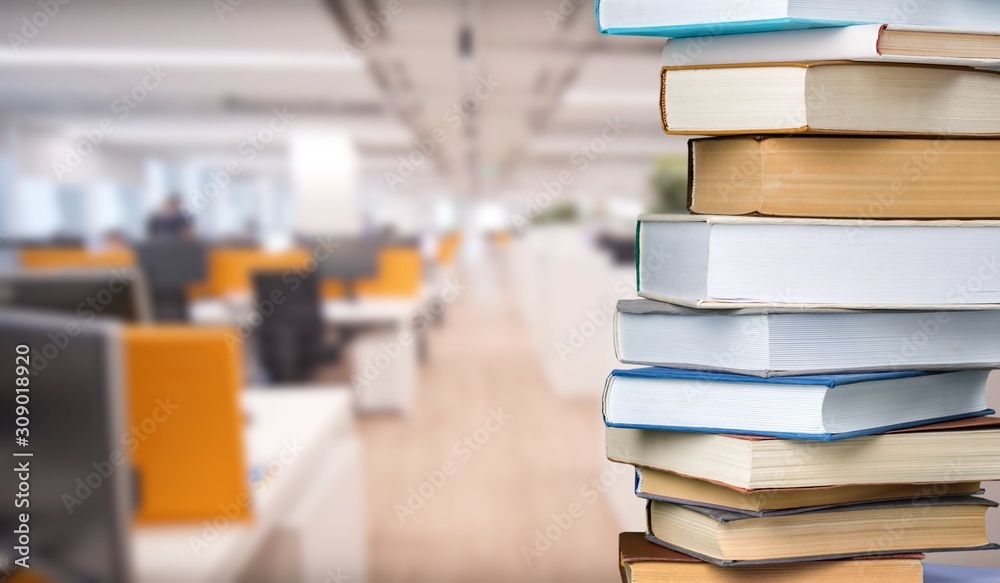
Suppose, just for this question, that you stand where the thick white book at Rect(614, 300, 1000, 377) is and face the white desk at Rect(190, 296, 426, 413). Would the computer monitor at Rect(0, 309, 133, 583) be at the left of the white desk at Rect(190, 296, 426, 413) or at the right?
left

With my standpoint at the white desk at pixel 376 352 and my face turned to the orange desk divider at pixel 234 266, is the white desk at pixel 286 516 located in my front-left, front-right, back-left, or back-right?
back-left

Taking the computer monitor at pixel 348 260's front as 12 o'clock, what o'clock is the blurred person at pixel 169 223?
The blurred person is roughly at 5 o'clock from the computer monitor.

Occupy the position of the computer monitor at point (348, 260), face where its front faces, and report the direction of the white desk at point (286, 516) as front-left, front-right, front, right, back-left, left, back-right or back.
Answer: front

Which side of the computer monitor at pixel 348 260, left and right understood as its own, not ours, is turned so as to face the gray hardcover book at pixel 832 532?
front

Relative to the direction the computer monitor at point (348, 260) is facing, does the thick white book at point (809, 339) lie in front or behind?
in front

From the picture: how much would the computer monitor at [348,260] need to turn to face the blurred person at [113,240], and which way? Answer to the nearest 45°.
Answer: approximately 135° to its right

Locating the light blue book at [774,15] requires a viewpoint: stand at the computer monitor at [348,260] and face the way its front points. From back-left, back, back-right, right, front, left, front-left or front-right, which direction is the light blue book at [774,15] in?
front

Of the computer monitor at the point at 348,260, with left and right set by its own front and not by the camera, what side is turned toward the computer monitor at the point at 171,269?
right

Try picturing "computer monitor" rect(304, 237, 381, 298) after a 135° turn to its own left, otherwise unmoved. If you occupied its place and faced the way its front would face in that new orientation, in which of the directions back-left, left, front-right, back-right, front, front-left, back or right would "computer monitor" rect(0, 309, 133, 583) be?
back-right

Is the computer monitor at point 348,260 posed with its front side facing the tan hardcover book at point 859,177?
yes

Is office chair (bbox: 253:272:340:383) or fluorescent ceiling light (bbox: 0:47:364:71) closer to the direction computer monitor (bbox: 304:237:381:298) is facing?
the office chair

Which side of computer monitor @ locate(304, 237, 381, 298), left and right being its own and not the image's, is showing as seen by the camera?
front

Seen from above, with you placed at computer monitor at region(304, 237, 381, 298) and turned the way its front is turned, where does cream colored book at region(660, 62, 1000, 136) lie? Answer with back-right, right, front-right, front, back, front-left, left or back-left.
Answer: front

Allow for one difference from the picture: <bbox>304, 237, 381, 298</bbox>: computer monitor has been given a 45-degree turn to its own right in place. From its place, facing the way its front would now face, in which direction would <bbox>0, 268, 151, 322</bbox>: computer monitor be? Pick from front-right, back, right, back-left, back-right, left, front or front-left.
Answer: front-left

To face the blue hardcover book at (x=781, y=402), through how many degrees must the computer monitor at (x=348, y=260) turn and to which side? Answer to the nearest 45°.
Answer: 0° — it already faces it
